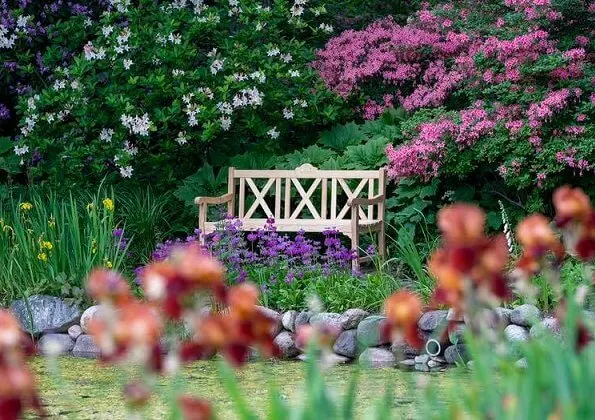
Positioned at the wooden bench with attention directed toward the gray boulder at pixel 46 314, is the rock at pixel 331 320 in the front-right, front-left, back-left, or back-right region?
front-left

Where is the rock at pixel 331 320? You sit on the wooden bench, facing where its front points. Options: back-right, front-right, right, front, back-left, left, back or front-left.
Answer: front-left

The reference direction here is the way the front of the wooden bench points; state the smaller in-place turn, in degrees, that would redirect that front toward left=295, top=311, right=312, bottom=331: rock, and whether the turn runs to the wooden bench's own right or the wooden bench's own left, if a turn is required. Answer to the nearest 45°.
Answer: approximately 45° to the wooden bench's own left

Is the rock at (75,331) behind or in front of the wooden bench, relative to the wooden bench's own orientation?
in front

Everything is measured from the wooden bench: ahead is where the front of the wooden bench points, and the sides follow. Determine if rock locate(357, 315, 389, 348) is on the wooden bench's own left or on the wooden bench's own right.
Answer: on the wooden bench's own left

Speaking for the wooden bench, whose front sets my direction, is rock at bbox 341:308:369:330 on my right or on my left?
on my left

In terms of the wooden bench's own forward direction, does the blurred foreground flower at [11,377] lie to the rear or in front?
in front

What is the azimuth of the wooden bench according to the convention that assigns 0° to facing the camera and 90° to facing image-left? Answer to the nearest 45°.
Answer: approximately 45°

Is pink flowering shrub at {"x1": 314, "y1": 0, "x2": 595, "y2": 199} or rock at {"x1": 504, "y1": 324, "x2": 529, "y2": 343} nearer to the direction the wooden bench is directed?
the rock

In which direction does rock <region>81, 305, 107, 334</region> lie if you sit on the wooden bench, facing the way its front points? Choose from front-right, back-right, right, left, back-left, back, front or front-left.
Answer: front
